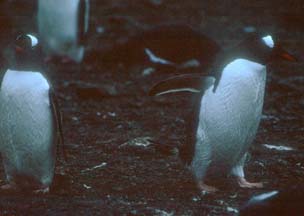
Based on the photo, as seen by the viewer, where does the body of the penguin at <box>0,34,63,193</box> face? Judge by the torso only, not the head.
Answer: toward the camera

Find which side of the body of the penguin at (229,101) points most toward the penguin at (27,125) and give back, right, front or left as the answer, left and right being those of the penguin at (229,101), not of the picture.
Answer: back

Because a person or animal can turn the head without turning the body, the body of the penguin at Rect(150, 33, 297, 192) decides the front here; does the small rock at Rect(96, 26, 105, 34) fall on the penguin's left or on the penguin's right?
on the penguin's left

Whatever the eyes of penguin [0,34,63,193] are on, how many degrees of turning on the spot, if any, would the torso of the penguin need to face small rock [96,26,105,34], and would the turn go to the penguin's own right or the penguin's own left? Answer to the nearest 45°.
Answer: approximately 180°

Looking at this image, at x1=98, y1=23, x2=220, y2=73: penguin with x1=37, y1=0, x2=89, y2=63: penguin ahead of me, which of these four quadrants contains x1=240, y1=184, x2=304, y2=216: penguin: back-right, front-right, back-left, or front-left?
back-left

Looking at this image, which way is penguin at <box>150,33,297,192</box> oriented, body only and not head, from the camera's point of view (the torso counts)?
to the viewer's right

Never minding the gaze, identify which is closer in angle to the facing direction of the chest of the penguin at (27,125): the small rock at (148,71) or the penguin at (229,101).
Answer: the penguin

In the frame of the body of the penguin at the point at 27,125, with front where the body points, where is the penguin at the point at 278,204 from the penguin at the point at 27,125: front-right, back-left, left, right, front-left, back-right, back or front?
front-left

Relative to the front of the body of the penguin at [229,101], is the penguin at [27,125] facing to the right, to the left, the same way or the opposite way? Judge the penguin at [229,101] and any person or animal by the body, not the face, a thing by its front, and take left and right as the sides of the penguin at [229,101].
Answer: to the right
